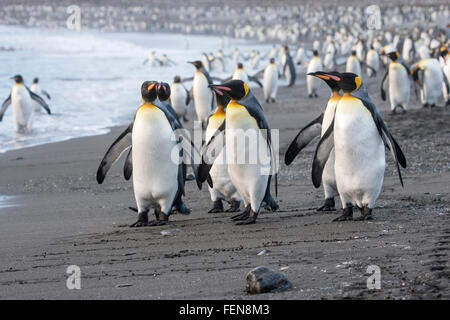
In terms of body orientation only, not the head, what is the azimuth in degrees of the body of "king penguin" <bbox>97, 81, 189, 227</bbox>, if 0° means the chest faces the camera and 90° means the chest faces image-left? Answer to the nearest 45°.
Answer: approximately 45°

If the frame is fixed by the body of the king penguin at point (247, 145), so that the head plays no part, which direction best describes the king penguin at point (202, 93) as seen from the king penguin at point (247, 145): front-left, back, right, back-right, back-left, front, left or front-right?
back-right

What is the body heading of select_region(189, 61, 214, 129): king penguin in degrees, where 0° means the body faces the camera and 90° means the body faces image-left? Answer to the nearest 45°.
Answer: approximately 45°

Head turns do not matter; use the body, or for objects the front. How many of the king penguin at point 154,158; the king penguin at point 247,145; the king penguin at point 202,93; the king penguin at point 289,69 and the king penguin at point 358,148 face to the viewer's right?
0

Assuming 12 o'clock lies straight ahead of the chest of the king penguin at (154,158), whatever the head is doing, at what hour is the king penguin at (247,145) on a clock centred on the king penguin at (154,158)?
the king penguin at (247,145) is roughly at 8 o'clock from the king penguin at (154,158).

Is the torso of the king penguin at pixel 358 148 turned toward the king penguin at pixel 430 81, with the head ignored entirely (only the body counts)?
no

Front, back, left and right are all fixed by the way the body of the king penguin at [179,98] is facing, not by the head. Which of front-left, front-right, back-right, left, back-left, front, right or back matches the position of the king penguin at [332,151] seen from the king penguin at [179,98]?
front-left

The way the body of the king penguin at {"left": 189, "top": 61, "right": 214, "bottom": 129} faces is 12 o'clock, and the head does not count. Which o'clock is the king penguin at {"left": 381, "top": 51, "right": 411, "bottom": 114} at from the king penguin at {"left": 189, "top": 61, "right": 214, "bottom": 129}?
the king penguin at {"left": 381, "top": 51, "right": 411, "bottom": 114} is roughly at 8 o'clock from the king penguin at {"left": 189, "top": 61, "right": 214, "bottom": 129}.

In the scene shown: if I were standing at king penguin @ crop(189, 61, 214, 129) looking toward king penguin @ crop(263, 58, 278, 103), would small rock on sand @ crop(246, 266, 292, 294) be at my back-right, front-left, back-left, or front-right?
back-right

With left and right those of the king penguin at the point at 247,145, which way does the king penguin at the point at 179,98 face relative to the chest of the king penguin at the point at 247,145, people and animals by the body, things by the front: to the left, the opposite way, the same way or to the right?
the same way

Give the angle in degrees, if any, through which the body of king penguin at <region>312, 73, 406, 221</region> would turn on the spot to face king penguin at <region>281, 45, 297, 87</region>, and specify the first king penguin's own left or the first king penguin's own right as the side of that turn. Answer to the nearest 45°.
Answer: approximately 135° to the first king penguin's own right

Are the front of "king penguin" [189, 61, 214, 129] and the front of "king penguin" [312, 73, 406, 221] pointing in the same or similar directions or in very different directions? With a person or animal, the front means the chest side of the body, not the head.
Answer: same or similar directions

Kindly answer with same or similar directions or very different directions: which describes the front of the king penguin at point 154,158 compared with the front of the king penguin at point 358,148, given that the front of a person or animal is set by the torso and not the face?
same or similar directions

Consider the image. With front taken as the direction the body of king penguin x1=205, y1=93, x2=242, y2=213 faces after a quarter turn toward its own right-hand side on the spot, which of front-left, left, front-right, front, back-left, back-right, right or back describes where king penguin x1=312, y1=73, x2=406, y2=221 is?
back

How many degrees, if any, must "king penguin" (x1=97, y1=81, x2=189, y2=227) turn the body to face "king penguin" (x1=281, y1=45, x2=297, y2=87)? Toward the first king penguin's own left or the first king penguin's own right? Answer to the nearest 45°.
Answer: approximately 135° to the first king penguin's own right

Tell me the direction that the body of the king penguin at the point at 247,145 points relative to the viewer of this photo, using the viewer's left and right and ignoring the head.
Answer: facing the viewer and to the left of the viewer

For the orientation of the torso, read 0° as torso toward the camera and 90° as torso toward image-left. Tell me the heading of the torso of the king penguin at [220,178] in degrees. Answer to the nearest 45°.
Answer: approximately 45°

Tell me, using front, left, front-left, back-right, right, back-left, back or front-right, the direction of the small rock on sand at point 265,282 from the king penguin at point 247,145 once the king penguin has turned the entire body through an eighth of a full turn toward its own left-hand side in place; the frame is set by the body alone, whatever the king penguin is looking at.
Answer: front
